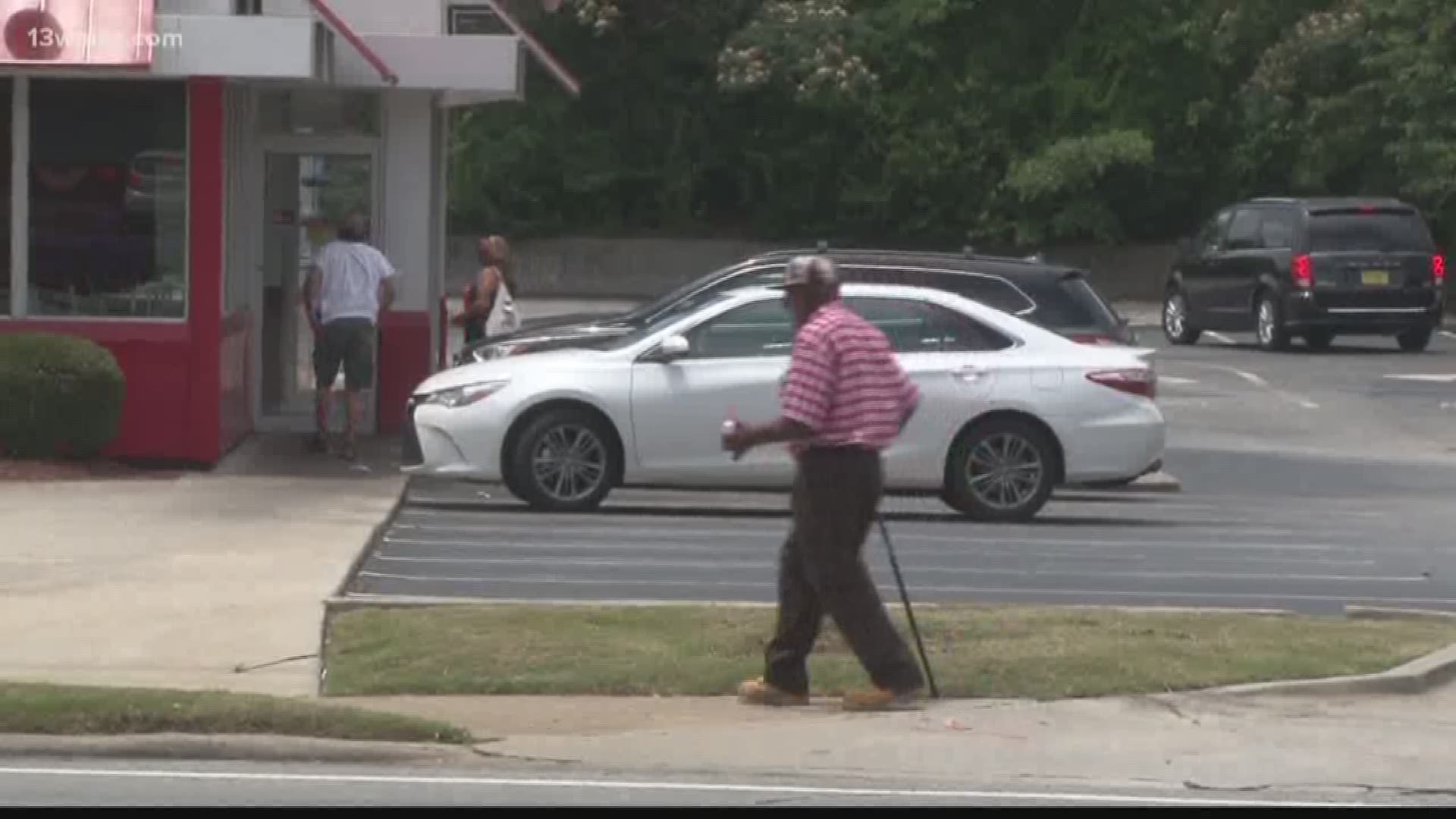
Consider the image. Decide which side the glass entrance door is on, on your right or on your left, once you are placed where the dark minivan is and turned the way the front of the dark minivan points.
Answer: on your left

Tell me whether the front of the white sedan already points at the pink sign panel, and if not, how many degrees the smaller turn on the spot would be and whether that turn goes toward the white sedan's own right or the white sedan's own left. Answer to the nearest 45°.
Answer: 0° — it already faces it

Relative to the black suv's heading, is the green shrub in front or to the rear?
in front

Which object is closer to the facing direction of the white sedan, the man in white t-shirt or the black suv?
the man in white t-shirt

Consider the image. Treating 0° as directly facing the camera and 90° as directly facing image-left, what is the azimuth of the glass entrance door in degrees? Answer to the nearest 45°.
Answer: approximately 0°

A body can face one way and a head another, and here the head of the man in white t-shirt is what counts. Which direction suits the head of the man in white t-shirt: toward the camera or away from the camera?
away from the camera

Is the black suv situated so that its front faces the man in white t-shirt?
yes

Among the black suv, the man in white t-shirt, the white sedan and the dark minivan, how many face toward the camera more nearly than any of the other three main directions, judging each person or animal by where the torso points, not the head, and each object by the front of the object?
0

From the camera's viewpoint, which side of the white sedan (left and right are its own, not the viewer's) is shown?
left

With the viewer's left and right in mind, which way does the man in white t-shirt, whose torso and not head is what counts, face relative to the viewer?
facing away from the viewer

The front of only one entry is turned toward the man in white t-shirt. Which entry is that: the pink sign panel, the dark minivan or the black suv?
the black suv

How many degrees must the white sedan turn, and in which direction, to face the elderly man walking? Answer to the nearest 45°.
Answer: approximately 90° to its left

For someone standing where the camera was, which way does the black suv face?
facing to the left of the viewer

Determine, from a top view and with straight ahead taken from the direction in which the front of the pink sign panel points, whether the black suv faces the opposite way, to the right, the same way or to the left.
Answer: to the right

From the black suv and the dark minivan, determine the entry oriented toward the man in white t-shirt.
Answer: the black suv

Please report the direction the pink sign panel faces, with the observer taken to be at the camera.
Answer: facing the viewer
